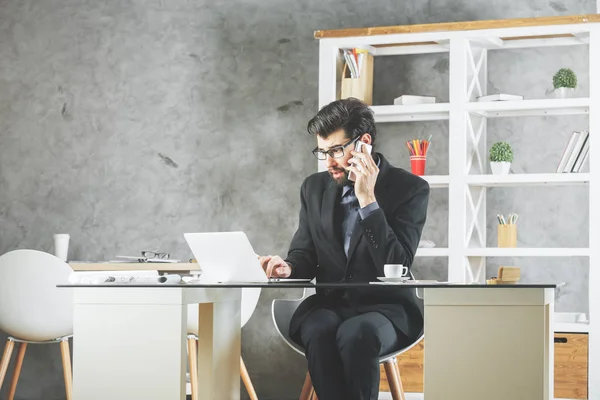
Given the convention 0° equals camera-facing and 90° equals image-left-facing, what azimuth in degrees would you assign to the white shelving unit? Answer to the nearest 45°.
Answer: approximately 0°

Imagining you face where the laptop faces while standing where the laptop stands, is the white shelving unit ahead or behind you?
ahead

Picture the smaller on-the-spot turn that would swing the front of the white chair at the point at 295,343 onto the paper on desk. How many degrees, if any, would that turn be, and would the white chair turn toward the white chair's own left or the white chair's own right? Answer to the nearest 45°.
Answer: approximately 45° to the white chair's own right

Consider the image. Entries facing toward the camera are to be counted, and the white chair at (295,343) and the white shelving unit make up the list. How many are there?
2

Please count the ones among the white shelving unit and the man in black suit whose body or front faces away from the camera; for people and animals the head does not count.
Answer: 0
